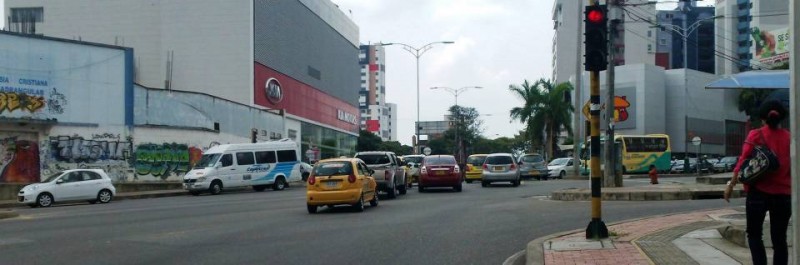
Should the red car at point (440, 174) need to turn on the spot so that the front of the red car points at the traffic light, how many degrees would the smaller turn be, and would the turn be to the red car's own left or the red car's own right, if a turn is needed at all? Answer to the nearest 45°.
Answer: approximately 180°

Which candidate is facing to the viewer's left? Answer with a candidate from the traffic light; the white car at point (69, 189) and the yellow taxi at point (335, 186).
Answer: the white car

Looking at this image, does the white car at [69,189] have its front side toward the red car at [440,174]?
no

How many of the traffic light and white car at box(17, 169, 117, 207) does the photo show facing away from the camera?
0

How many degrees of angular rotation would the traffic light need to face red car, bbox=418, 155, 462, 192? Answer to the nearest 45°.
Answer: approximately 180°

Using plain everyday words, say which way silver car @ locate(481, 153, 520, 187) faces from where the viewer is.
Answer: facing away from the viewer

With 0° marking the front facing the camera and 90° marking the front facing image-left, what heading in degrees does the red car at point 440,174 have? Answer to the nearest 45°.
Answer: approximately 180°

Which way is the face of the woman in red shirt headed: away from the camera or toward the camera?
away from the camera

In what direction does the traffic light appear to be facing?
toward the camera

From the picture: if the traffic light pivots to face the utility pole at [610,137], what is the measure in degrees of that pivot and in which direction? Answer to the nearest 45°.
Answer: approximately 180°

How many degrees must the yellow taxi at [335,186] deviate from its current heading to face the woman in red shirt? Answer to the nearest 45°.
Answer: approximately 135° to its right

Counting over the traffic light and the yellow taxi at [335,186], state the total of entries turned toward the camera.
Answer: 1

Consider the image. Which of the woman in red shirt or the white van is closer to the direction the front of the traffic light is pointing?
the woman in red shirt

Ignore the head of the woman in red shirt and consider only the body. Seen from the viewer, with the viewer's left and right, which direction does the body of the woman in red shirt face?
facing away from the viewer

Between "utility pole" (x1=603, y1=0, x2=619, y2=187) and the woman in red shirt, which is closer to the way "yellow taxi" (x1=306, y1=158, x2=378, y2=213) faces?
the utility pole

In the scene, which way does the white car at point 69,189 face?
to the viewer's left

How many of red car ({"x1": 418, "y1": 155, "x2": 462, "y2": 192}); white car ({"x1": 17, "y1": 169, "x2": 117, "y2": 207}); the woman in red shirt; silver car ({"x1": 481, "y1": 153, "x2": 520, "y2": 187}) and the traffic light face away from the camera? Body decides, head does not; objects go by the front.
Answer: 3

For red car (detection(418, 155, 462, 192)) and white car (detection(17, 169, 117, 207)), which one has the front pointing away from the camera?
the red car

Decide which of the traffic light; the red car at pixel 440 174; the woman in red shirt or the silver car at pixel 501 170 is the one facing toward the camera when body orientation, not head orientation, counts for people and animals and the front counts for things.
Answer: the traffic light
